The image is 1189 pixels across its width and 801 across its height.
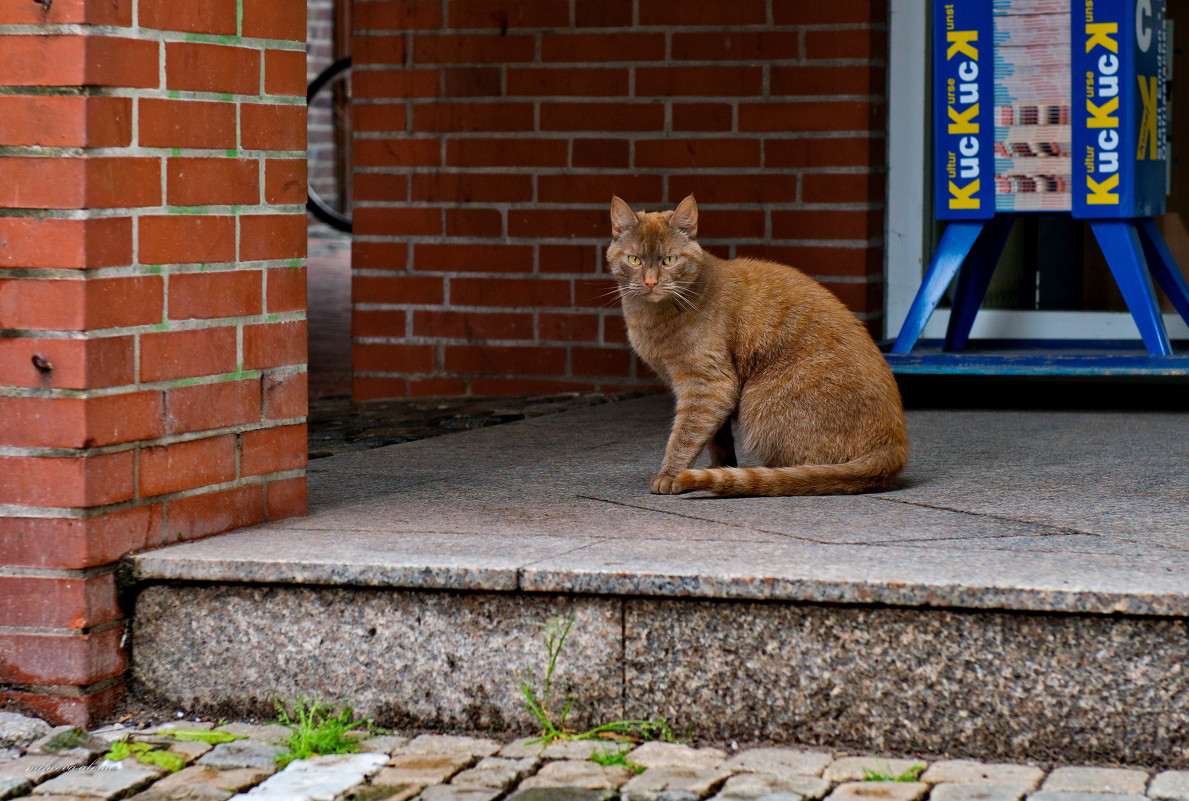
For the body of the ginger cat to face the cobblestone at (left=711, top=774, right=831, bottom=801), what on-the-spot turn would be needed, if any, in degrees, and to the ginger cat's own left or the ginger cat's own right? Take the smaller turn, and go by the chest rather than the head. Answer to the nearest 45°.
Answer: approximately 90° to the ginger cat's own left

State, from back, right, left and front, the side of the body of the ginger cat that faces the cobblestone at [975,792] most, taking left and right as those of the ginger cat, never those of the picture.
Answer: left

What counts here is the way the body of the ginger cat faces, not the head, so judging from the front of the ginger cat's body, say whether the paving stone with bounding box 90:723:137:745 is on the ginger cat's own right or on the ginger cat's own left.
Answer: on the ginger cat's own left

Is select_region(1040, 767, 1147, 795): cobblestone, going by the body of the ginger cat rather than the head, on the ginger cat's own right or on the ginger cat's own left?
on the ginger cat's own left

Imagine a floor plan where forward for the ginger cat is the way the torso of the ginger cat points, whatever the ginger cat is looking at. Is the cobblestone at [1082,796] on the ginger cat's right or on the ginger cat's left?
on the ginger cat's left

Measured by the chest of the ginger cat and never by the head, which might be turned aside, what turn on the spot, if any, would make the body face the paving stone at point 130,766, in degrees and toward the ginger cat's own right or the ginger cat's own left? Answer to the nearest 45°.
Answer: approximately 45° to the ginger cat's own left

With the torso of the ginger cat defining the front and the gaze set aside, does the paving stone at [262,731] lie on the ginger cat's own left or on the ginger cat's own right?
on the ginger cat's own left

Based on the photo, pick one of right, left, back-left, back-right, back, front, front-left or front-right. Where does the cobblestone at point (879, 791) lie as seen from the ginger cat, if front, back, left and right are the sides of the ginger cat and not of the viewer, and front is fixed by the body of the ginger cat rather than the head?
left

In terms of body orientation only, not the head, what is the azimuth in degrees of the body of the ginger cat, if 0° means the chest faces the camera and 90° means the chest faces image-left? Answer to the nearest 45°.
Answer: approximately 90°

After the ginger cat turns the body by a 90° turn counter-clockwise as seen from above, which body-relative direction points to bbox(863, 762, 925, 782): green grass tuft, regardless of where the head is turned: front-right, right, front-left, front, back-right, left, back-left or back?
front

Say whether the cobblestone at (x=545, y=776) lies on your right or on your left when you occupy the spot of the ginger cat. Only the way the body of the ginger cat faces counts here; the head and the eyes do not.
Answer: on your left
